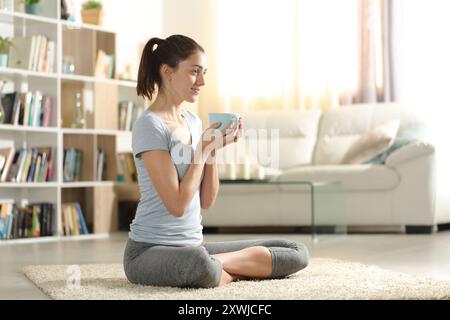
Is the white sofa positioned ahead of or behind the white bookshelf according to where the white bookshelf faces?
ahead

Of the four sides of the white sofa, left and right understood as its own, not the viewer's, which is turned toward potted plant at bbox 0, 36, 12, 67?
right

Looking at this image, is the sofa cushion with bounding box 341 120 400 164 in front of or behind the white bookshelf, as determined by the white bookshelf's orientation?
in front

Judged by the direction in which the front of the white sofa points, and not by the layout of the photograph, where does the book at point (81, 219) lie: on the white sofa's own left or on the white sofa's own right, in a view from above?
on the white sofa's own right

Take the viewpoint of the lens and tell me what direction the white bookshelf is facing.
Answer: facing the viewer and to the right of the viewer

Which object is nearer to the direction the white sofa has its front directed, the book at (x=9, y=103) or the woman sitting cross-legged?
the woman sitting cross-legged

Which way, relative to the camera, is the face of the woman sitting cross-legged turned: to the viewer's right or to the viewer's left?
to the viewer's right

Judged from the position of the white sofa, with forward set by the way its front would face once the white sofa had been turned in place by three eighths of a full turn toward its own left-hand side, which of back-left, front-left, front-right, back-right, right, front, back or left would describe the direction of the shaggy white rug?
back-right

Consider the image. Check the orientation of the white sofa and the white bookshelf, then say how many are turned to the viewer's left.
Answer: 0

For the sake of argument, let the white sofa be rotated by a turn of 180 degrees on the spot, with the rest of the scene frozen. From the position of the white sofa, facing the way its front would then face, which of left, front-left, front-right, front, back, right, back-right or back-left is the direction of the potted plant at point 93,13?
left

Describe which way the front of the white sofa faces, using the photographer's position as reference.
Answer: facing the viewer
